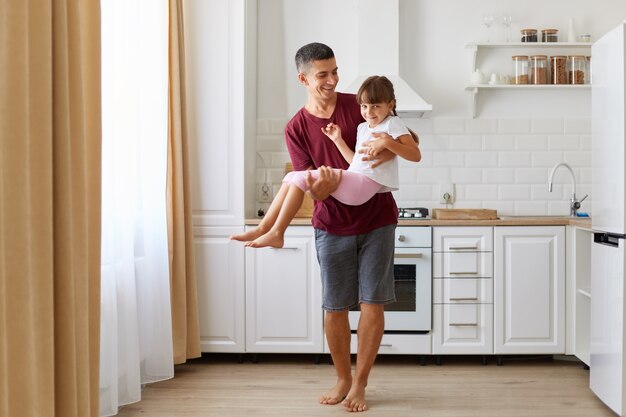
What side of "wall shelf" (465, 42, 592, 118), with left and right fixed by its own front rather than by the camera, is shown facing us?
front

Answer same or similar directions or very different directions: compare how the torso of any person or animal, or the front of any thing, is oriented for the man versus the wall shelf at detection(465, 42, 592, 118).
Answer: same or similar directions

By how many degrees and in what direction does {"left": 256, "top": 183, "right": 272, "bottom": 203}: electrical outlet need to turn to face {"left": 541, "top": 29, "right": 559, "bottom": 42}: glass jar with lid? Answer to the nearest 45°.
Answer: approximately 90° to its left

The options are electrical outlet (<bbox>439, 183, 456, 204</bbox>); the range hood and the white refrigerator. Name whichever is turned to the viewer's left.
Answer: the white refrigerator

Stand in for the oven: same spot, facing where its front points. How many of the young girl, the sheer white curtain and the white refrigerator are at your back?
0

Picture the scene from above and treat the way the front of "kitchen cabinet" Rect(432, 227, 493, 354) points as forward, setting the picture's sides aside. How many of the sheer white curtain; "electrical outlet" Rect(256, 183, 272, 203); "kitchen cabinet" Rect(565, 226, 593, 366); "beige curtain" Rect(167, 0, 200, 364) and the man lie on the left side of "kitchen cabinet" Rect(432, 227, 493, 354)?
1

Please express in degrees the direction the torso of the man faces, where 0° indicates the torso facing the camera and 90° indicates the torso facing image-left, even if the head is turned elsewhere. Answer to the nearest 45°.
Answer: approximately 0°

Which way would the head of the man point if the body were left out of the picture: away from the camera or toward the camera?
toward the camera

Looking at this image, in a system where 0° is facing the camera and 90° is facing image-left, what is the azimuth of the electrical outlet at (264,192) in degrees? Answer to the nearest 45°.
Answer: approximately 0°

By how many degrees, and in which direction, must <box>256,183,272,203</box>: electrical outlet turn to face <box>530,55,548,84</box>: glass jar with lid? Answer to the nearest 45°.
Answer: approximately 90° to its left

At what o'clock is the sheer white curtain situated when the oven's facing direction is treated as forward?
The sheer white curtain is roughly at 2 o'clock from the oven.

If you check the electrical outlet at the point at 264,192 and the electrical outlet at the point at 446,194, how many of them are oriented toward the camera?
2

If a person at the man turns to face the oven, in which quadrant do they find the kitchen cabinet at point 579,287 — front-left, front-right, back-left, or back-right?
front-right

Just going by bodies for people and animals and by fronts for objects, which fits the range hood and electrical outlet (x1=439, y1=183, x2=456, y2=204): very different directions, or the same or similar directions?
same or similar directions

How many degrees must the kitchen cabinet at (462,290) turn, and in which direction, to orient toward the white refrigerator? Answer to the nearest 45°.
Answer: approximately 45° to its left

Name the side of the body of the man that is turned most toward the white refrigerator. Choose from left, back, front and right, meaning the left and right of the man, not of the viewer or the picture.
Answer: left
